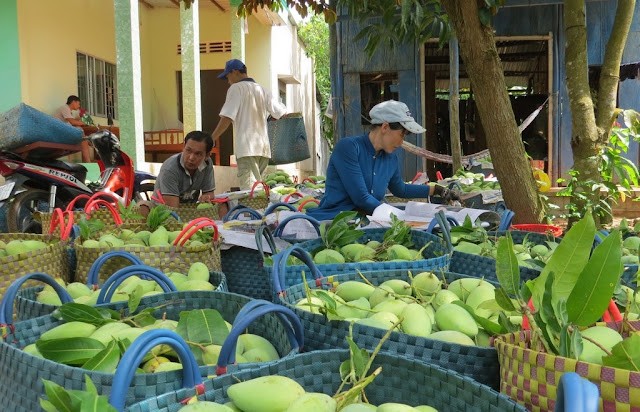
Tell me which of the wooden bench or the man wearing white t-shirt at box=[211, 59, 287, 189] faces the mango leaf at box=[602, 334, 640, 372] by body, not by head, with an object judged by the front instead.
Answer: the wooden bench

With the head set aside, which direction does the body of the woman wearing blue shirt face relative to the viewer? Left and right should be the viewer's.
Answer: facing the viewer and to the right of the viewer

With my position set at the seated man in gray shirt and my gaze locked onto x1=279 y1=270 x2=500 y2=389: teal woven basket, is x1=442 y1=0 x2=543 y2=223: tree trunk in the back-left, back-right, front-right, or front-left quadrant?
front-left

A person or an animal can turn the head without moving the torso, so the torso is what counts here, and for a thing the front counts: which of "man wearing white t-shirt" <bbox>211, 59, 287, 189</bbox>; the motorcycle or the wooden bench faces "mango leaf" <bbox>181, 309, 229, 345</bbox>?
the wooden bench

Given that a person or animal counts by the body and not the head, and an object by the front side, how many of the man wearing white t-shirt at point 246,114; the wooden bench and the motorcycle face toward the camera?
1

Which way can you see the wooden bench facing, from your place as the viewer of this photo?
facing the viewer

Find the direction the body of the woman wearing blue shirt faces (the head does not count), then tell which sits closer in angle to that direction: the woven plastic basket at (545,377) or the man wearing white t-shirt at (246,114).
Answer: the woven plastic basket

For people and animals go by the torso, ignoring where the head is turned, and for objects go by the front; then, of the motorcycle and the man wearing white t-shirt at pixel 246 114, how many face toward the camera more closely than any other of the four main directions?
0
